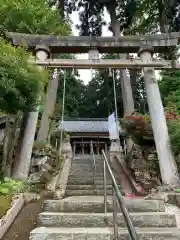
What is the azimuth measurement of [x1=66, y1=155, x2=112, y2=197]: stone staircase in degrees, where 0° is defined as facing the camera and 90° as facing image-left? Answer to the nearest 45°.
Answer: approximately 0°

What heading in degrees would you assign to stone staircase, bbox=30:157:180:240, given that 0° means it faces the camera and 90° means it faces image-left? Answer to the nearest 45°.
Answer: approximately 0°
